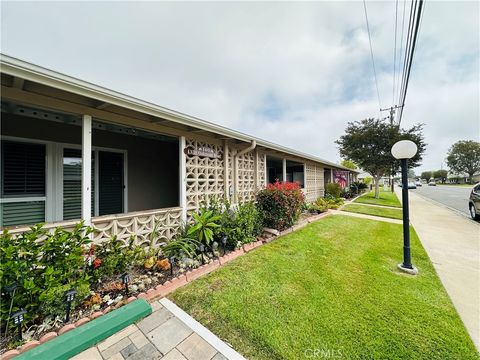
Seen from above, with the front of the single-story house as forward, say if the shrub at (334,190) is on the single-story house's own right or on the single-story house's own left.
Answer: on the single-story house's own left

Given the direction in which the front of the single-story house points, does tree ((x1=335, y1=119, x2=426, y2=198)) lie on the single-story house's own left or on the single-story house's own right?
on the single-story house's own left

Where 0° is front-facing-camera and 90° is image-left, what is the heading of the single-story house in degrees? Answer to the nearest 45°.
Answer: approximately 315°

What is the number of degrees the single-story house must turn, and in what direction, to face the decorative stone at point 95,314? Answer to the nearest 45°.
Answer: approximately 45° to its right

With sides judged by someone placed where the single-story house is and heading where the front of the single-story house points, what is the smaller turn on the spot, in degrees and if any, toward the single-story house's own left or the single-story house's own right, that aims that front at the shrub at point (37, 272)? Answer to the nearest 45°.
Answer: approximately 45° to the single-story house's own right
